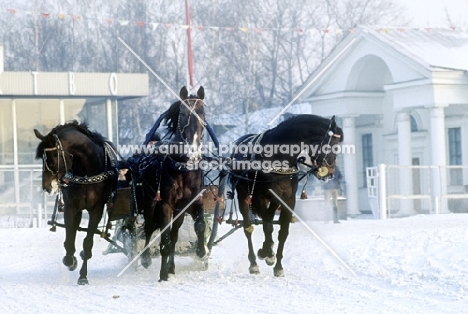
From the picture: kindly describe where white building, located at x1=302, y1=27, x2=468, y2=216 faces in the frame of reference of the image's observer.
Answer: facing the viewer and to the left of the viewer

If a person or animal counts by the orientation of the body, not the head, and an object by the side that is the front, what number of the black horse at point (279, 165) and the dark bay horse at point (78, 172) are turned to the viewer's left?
0

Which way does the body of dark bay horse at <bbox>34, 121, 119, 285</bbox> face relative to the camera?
toward the camera

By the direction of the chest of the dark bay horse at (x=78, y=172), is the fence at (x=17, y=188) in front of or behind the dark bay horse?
behind

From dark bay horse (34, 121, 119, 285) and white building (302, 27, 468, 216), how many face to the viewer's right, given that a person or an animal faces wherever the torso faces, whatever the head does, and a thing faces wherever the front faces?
0

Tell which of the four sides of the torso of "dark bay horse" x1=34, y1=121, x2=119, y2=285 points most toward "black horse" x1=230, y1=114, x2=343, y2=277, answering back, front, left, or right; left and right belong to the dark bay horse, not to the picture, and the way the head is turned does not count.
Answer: left

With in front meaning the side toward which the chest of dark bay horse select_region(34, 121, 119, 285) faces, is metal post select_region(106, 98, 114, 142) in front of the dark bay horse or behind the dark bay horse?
behind

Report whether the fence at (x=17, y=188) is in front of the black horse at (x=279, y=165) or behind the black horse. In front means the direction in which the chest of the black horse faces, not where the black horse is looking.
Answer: behind

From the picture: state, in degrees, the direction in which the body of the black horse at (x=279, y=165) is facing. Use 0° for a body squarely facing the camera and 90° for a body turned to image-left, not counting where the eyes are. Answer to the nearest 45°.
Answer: approximately 315°
